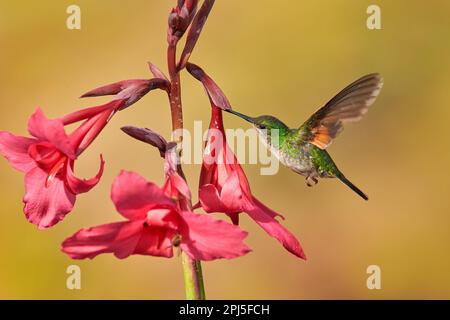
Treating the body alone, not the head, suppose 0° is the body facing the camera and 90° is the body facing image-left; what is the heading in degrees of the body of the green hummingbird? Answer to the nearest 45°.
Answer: approximately 90°

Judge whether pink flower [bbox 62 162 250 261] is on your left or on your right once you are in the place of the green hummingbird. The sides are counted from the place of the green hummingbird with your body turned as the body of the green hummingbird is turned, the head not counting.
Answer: on your left

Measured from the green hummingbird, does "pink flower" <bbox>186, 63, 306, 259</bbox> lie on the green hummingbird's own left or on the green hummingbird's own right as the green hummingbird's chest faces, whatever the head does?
on the green hummingbird's own left

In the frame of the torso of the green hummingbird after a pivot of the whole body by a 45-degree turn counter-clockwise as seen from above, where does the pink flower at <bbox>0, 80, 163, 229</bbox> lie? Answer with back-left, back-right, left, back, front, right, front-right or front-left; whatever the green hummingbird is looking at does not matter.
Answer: front
